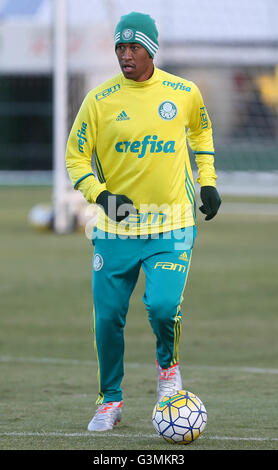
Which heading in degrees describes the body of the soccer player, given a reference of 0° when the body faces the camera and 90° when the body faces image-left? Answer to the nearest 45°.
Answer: approximately 0°
